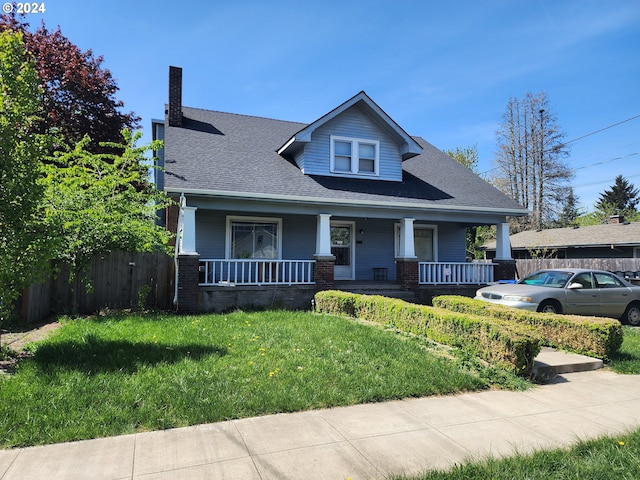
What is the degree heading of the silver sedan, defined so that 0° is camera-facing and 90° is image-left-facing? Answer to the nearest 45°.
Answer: approximately 45°

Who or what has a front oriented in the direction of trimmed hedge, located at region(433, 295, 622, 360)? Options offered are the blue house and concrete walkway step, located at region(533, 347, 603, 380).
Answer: the blue house

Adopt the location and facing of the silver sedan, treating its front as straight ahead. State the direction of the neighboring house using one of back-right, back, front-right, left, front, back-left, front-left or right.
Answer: back-right

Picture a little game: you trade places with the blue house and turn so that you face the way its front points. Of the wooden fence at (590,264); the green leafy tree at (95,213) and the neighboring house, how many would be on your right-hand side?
1

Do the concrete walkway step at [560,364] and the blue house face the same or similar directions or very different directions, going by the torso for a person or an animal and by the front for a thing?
same or similar directions

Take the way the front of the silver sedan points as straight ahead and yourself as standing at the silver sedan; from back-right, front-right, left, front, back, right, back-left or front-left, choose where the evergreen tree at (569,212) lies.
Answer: back-right

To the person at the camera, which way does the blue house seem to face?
facing the viewer and to the right of the viewer

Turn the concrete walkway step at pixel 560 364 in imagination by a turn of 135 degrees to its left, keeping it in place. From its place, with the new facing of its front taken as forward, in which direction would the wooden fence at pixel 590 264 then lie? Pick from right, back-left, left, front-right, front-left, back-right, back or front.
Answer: front

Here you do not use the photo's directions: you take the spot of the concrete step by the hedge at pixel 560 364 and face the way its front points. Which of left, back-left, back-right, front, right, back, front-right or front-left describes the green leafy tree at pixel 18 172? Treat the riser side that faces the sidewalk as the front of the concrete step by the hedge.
right

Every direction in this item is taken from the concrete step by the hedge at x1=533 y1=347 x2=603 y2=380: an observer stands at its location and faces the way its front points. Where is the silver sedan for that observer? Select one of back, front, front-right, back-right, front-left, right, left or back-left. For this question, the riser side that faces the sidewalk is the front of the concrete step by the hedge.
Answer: back-left

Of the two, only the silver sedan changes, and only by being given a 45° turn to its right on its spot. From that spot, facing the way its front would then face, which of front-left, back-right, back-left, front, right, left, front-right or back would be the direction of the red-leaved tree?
front

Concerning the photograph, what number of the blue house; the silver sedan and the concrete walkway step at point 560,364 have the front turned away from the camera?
0

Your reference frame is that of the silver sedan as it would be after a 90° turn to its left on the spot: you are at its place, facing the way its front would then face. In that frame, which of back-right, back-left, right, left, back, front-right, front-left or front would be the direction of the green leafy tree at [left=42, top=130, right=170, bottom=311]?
right

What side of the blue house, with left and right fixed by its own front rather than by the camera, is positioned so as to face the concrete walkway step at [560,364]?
front
